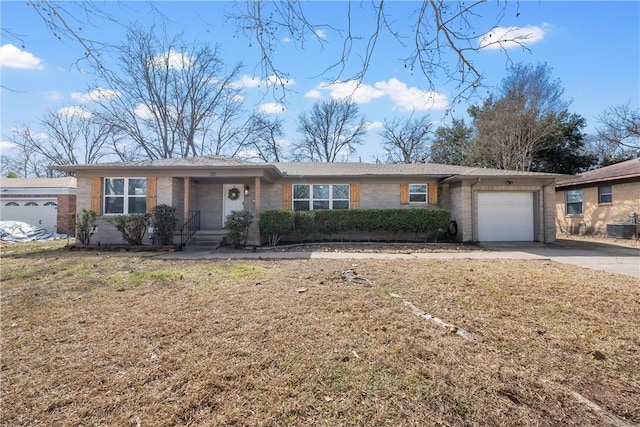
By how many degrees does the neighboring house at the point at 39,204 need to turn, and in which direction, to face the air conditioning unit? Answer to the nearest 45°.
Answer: approximately 45° to its left

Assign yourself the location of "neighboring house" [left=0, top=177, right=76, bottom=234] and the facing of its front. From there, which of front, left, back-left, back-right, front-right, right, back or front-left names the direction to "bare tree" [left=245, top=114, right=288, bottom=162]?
left

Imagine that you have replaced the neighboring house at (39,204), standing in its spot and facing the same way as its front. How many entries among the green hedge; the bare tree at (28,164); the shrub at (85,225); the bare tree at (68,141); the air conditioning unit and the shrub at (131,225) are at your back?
2

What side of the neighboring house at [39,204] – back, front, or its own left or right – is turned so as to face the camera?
front

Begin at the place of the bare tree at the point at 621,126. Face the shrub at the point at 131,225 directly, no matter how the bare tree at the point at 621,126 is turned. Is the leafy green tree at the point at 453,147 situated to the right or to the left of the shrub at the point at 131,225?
right

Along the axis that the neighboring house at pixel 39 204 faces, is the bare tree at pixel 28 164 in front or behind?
behind

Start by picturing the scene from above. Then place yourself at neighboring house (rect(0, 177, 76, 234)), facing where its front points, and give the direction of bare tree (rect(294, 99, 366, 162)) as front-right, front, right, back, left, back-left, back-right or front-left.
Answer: left

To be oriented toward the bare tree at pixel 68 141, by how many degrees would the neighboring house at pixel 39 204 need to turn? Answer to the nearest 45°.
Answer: approximately 180°

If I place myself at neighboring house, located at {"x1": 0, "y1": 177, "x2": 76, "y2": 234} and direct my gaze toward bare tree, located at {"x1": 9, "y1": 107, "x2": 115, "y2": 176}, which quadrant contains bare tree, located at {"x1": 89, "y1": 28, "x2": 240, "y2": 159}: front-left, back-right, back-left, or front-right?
front-right

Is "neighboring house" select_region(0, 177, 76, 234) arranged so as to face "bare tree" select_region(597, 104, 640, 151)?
no
